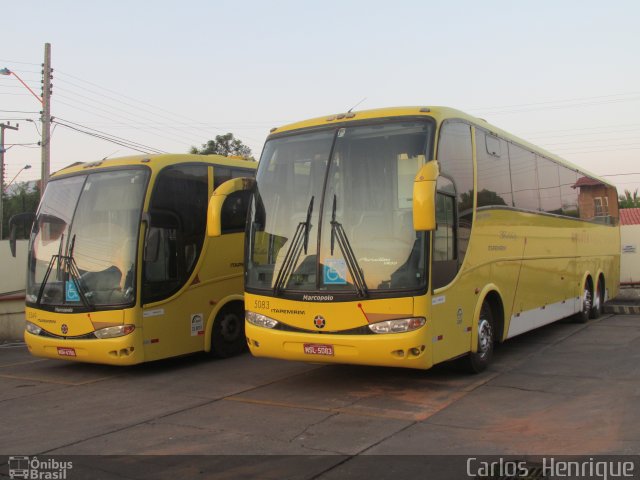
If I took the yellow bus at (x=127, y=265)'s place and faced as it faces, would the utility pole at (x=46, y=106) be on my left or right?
on my right

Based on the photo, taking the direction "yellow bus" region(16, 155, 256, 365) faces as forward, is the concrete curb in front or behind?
behind

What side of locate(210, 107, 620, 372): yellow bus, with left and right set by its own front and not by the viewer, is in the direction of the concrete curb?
back

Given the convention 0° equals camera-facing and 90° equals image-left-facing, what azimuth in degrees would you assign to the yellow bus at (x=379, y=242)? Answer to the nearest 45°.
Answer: approximately 45°

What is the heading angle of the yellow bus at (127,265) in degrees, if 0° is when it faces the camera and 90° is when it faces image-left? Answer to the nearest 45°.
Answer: approximately 45°

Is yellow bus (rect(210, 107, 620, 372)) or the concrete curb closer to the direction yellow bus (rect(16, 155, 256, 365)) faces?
the yellow bus

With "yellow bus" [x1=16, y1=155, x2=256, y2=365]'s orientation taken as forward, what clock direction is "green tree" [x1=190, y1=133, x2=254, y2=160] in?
The green tree is roughly at 5 o'clock from the yellow bus.

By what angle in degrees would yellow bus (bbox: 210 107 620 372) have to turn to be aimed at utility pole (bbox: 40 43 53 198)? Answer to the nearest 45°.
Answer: approximately 90° to its right

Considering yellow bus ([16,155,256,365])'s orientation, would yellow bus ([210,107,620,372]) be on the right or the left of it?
on its left
